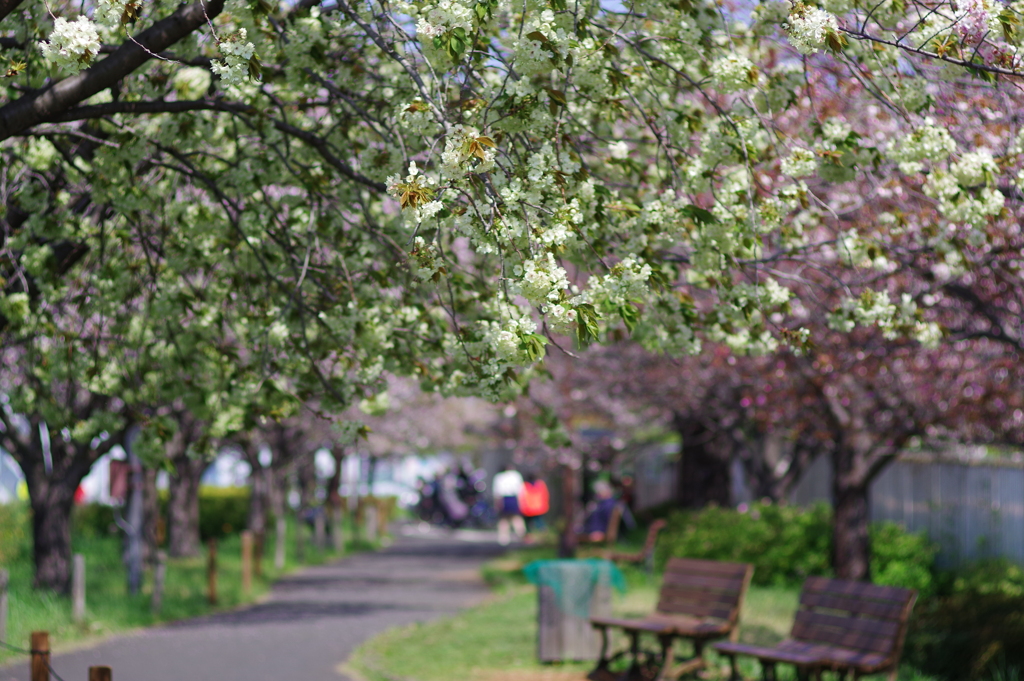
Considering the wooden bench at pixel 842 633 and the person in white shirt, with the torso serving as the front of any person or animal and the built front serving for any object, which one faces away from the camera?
the person in white shirt

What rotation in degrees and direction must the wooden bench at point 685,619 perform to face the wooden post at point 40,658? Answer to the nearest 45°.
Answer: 0° — it already faces it

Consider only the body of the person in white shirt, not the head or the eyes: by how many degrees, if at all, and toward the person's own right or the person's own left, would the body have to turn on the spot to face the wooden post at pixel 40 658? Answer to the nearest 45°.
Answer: approximately 180°

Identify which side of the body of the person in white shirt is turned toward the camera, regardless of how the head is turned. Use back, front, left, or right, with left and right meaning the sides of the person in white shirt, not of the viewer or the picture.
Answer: back

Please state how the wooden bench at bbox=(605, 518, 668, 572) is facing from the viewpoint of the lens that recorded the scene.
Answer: facing to the left of the viewer

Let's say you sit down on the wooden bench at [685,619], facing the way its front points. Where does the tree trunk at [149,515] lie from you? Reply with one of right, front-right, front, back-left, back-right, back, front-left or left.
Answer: right

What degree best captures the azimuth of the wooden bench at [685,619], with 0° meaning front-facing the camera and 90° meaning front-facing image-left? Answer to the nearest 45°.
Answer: approximately 45°

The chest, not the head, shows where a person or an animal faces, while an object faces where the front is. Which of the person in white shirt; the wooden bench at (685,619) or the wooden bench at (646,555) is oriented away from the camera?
the person in white shirt

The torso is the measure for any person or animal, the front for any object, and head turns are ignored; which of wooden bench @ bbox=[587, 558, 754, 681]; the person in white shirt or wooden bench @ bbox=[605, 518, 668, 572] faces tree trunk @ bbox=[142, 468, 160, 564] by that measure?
wooden bench @ bbox=[605, 518, 668, 572]

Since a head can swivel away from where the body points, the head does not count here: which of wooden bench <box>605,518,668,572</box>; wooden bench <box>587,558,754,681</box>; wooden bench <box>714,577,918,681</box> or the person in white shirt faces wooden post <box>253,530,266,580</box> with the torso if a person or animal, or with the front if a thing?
wooden bench <box>605,518,668,572</box>

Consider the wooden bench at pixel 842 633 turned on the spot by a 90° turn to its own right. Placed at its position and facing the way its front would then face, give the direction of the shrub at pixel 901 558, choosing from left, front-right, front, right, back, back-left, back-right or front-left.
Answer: front-right

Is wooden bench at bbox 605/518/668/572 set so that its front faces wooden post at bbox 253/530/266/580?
yes

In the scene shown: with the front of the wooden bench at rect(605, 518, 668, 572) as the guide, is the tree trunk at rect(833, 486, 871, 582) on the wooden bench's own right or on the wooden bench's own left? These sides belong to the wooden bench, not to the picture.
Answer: on the wooden bench's own left

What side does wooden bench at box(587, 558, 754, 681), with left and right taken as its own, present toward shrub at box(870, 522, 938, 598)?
back

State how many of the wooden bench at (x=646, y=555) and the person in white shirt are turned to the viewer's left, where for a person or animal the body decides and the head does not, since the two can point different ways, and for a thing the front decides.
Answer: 1
